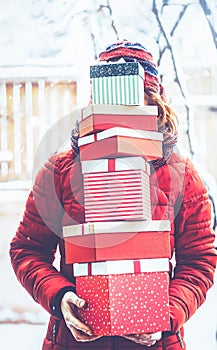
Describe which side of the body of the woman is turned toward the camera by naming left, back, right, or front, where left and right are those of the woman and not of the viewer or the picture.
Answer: front

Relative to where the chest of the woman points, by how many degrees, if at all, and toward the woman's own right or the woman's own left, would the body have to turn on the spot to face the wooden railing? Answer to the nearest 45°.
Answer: approximately 135° to the woman's own right
